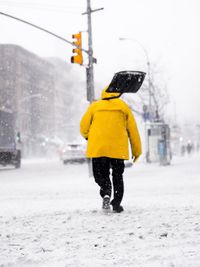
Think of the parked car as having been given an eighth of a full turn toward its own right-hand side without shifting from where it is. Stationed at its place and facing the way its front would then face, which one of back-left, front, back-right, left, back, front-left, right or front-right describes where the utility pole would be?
back-right

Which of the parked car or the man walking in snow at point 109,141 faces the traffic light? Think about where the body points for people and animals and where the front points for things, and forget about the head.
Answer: the man walking in snow

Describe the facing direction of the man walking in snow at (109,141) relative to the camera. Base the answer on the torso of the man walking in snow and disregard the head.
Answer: away from the camera

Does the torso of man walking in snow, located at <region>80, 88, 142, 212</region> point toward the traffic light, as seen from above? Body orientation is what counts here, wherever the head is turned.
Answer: yes

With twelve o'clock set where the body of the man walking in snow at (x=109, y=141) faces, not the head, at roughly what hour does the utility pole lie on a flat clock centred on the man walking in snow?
The utility pole is roughly at 12 o'clock from the man walking in snow.
